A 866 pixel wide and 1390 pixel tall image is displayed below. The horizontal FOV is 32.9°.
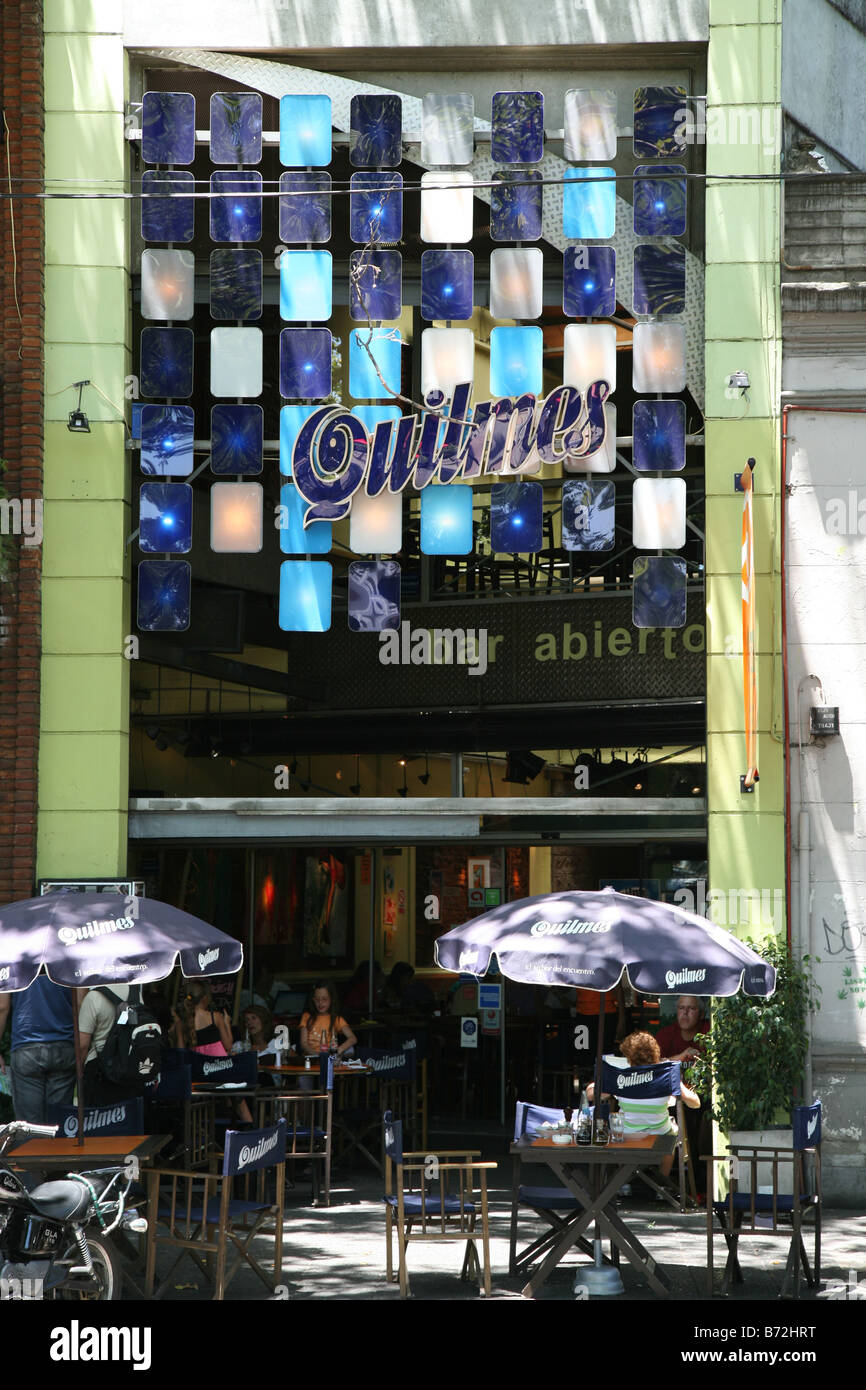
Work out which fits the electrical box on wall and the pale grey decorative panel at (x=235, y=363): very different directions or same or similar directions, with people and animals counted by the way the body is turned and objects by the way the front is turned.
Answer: same or similar directions

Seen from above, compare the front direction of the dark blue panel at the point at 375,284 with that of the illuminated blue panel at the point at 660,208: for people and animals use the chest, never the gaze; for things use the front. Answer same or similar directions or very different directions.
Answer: same or similar directions

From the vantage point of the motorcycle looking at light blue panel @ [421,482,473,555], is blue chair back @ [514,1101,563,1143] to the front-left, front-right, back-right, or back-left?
front-right

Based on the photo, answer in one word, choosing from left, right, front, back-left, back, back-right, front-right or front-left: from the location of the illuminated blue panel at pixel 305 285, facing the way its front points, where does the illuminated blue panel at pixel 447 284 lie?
left

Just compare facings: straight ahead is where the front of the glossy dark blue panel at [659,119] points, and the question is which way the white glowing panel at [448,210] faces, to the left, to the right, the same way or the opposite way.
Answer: the same way

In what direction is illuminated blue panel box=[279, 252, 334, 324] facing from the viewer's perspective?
toward the camera

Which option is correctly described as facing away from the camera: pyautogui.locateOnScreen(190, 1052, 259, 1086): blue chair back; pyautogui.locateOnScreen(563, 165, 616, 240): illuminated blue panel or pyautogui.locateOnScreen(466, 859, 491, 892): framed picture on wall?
the blue chair back

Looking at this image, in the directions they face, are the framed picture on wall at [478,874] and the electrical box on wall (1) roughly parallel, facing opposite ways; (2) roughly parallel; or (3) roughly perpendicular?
roughly parallel

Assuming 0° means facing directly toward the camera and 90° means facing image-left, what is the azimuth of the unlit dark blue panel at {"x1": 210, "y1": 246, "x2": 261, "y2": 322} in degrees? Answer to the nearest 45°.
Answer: approximately 0°

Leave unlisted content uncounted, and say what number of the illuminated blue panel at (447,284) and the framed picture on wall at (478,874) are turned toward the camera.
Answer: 2

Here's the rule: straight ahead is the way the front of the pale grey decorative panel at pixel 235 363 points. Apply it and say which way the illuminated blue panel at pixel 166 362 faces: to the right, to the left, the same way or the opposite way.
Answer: the same way

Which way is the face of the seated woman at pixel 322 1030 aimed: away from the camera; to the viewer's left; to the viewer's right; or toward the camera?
toward the camera

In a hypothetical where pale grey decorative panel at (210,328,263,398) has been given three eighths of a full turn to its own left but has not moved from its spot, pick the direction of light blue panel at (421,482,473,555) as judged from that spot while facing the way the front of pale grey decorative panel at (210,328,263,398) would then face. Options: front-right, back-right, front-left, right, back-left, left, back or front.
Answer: front-right

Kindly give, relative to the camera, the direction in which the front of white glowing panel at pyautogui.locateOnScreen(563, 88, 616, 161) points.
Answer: facing the viewer

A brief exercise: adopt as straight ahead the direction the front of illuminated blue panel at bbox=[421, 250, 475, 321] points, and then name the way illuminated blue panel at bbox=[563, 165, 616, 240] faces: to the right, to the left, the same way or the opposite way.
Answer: the same way
